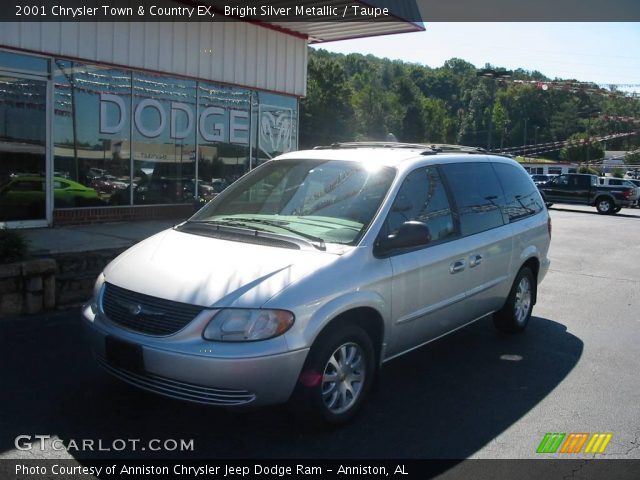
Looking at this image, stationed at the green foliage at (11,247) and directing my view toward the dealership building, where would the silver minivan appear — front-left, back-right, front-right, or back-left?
back-right

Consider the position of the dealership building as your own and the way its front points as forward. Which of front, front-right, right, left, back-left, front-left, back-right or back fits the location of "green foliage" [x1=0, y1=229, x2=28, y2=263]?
front-right

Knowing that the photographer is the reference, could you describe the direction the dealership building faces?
facing the viewer and to the right of the viewer

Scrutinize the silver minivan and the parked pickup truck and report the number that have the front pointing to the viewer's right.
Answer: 0

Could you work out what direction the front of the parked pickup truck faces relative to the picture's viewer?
facing away from the viewer and to the left of the viewer

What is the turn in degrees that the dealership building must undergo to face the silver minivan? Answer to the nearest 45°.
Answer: approximately 45° to its right

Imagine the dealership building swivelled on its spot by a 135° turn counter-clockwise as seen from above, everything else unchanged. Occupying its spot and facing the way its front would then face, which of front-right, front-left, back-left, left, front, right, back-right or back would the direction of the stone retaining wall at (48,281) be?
back

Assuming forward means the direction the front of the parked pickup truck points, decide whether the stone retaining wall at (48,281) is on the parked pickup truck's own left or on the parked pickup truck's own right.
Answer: on the parked pickup truck's own left

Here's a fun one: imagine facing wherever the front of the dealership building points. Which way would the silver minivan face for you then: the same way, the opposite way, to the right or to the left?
to the right

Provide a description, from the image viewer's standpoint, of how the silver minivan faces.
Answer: facing the viewer and to the left of the viewer

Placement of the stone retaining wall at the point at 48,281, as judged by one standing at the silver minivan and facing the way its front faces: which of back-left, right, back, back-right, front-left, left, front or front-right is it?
right

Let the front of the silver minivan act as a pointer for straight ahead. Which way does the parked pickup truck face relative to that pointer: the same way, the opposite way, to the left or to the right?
to the right
